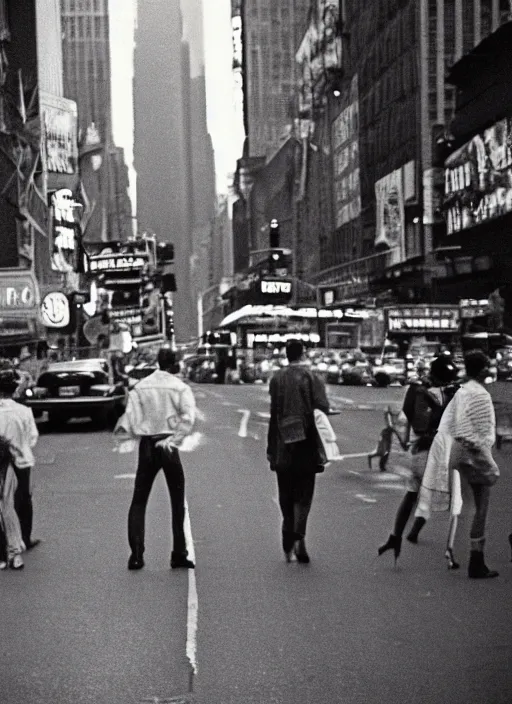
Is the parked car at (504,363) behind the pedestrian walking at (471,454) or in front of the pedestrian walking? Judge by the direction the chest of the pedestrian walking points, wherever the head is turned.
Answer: in front

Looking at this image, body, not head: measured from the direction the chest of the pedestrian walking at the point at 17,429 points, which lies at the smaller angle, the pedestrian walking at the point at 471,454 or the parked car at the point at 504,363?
the parked car

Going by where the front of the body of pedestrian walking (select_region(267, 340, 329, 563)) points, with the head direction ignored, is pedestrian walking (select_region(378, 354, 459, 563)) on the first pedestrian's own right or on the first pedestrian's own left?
on the first pedestrian's own right

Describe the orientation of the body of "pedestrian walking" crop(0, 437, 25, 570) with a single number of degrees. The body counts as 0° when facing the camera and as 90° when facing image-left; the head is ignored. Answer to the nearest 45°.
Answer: approximately 180°

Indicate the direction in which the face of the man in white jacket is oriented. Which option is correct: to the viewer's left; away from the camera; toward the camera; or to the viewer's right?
away from the camera

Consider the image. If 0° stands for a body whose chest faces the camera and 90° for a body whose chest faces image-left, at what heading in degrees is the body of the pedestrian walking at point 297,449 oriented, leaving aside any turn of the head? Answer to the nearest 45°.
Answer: approximately 180°

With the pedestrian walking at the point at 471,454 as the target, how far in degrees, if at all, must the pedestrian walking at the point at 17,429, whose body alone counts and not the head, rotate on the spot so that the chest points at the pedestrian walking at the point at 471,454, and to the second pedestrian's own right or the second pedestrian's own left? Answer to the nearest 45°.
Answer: approximately 135° to the second pedestrian's own right

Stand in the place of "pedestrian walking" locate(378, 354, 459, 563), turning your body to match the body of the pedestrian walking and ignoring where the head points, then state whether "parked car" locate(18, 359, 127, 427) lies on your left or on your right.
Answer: on your left

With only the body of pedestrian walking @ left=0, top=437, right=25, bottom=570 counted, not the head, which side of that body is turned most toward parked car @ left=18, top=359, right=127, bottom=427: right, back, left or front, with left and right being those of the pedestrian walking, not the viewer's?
front

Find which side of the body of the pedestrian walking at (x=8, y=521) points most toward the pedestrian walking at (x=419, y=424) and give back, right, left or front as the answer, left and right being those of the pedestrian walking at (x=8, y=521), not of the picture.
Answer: right

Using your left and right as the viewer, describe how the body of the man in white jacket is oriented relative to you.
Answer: facing away from the viewer

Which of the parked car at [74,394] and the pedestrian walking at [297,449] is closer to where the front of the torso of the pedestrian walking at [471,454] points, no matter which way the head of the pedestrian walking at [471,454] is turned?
the parked car

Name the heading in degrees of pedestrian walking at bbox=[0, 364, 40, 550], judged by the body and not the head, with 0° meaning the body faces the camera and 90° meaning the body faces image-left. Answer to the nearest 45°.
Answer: approximately 180°
